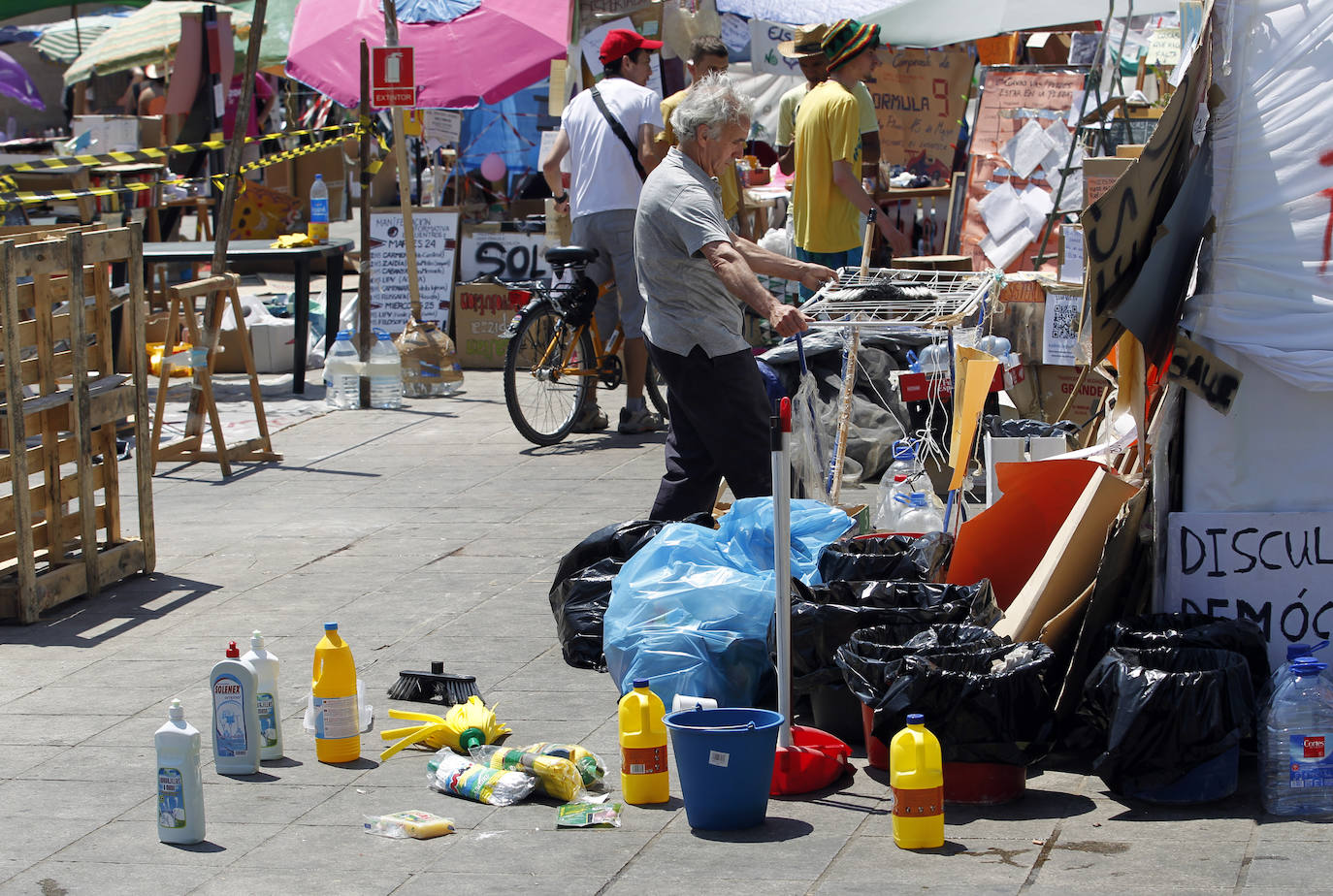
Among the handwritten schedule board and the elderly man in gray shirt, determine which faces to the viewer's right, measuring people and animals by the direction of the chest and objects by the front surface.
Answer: the elderly man in gray shirt

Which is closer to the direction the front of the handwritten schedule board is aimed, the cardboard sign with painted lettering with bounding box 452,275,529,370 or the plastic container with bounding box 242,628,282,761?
the plastic container

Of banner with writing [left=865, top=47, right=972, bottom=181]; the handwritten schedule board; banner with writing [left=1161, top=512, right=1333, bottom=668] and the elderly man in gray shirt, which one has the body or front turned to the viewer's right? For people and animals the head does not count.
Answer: the elderly man in gray shirt

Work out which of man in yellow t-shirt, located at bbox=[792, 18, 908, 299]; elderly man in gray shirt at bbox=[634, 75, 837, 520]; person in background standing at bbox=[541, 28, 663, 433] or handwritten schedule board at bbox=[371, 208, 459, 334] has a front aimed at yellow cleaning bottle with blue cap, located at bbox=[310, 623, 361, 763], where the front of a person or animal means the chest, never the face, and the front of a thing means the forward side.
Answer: the handwritten schedule board

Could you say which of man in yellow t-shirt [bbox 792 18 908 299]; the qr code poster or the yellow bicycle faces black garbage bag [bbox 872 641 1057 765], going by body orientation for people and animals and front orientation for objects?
the qr code poster

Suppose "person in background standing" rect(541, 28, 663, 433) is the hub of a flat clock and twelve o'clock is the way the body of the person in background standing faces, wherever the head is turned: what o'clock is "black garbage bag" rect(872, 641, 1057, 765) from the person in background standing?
The black garbage bag is roughly at 4 o'clock from the person in background standing.

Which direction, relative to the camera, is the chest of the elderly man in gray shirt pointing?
to the viewer's right

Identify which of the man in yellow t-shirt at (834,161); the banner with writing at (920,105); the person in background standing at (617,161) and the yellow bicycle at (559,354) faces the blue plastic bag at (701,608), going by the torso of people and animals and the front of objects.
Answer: the banner with writing

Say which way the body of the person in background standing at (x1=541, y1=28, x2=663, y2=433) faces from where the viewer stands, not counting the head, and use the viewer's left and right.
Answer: facing away from the viewer and to the right of the viewer
